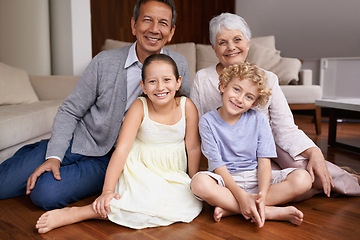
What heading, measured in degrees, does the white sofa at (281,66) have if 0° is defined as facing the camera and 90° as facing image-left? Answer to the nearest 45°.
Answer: approximately 0°

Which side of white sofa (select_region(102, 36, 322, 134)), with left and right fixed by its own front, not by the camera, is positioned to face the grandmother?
front

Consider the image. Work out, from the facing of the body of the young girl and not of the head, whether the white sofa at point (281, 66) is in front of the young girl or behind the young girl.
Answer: behind

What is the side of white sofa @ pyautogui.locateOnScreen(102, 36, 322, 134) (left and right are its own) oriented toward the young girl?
front

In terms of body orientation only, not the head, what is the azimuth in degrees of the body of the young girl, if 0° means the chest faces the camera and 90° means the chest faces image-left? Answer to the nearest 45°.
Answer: approximately 0°

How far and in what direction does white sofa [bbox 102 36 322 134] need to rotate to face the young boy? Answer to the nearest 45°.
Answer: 0° — it already faces them
